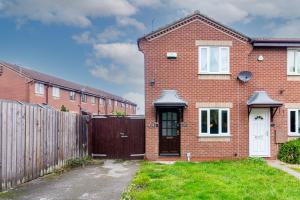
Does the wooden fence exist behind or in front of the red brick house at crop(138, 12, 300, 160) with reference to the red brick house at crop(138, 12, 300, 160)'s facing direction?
in front

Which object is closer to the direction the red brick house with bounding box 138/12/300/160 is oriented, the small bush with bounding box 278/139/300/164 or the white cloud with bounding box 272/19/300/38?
the small bush

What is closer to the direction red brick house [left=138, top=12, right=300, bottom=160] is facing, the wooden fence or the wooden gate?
the wooden fence

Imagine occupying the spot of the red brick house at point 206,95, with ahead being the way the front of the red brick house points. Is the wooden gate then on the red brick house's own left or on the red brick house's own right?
on the red brick house's own right

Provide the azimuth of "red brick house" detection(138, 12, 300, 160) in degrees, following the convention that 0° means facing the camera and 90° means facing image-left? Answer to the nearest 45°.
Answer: approximately 0°
